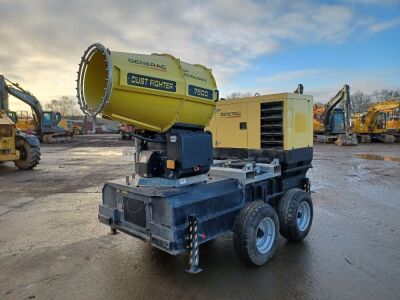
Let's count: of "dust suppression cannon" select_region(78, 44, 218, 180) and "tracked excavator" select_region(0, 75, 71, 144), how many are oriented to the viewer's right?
0

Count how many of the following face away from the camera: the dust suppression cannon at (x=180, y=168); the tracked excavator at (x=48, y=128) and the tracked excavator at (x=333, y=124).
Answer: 0

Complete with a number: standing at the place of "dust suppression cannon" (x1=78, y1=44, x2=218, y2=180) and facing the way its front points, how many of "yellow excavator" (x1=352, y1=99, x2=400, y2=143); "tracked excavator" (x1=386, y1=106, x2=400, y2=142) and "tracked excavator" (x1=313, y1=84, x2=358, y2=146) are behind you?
3

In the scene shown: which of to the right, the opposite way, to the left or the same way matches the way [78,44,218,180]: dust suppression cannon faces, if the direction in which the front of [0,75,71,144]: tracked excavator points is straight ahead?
the same way

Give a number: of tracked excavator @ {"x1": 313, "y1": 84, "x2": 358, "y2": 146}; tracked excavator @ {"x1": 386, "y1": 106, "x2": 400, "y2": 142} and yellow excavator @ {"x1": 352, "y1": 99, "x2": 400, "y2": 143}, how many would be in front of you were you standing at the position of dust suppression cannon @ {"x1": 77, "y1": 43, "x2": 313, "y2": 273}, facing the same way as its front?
0

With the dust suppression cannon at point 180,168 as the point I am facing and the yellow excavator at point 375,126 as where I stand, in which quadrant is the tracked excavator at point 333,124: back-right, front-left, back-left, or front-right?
front-right

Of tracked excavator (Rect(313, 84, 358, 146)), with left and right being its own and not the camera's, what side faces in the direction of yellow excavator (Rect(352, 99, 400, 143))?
left

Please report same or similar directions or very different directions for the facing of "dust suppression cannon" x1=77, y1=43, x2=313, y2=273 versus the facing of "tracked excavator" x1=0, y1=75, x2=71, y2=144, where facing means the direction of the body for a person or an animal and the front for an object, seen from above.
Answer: same or similar directions

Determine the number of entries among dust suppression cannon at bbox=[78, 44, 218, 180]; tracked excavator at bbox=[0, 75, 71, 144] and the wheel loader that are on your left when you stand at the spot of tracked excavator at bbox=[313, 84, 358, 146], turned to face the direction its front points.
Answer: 0

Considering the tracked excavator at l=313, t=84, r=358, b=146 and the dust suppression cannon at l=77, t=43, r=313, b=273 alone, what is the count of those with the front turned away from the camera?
0

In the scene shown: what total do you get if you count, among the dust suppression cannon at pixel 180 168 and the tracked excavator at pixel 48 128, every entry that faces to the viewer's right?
0

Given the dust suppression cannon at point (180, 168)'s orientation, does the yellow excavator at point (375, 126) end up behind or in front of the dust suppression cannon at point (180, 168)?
behind

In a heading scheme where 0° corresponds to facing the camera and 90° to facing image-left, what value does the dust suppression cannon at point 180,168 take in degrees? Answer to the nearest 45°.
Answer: approximately 45°

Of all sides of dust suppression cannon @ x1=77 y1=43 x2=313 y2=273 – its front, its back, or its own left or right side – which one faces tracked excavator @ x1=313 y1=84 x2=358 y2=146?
back
